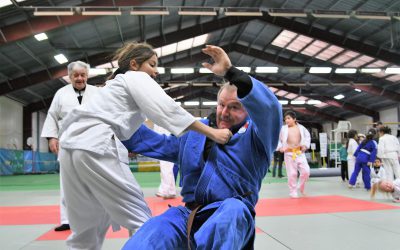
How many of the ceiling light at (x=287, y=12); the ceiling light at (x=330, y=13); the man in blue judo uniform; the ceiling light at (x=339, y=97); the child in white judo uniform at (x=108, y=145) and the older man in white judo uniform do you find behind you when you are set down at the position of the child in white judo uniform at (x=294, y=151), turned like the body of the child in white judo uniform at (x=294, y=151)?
3

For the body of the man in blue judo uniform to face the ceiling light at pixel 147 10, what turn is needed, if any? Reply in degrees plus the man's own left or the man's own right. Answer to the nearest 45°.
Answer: approximately 135° to the man's own right

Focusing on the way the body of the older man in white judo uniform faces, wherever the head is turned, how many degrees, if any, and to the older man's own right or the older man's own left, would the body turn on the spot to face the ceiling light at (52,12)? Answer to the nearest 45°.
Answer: approximately 180°

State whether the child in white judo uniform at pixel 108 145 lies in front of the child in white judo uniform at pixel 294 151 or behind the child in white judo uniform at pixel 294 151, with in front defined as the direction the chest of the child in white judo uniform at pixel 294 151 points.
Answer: in front

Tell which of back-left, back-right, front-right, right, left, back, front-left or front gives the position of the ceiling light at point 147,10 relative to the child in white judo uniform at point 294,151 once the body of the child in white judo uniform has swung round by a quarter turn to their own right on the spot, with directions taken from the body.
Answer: front-right

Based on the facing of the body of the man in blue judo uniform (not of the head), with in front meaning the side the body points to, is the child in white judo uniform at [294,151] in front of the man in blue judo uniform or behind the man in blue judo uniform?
behind

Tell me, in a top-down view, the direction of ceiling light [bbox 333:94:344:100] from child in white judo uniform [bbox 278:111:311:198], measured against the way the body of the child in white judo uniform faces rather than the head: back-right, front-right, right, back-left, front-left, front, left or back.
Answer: back

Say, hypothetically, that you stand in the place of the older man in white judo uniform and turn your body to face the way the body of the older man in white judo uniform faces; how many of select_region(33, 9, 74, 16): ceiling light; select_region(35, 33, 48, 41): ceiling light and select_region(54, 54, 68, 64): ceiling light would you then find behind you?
3

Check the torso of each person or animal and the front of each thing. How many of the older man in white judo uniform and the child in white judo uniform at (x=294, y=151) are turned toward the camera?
2

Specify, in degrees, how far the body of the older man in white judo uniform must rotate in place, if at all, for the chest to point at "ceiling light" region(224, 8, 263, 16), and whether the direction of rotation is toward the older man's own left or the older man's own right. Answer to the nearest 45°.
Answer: approximately 135° to the older man's own left

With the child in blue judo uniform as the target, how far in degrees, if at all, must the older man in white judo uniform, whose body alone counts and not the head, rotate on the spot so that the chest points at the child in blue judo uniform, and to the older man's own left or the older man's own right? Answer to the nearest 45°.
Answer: approximately 135° to the older man's own left

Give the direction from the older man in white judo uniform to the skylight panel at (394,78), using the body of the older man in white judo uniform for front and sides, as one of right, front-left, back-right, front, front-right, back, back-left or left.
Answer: back-left
